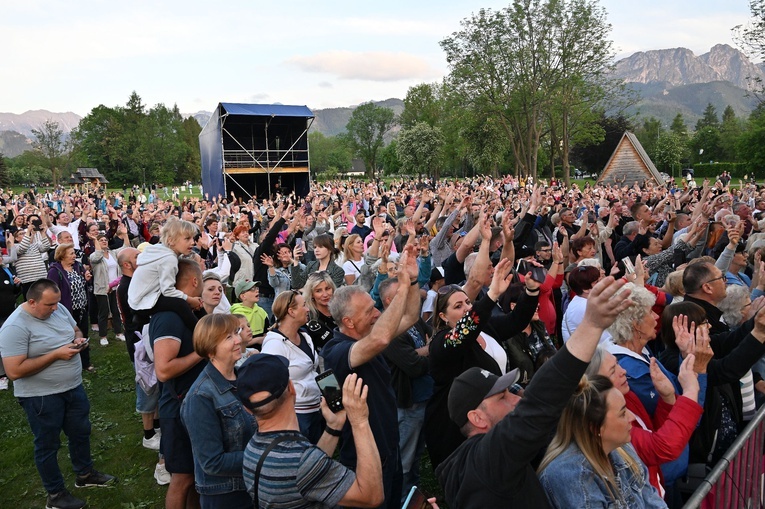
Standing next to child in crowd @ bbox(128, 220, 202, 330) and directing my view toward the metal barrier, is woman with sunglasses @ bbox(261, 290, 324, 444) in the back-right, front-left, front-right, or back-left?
front-left

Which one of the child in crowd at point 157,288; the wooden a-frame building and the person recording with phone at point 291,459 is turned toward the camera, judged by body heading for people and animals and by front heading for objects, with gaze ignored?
the wooden a-frame building

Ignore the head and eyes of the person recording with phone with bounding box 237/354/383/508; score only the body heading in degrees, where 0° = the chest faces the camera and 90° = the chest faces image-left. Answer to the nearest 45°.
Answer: approximately 225°

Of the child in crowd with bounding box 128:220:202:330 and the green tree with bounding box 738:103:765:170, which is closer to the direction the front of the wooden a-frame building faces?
the child in crowd

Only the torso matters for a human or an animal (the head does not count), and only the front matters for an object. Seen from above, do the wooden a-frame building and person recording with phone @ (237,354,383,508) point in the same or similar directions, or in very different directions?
very different directions

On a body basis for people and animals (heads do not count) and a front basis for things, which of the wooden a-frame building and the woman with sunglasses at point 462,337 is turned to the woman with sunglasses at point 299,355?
the wooden a-frame building

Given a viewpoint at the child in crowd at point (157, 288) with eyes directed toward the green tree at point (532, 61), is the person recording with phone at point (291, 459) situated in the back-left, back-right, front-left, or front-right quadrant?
back-right

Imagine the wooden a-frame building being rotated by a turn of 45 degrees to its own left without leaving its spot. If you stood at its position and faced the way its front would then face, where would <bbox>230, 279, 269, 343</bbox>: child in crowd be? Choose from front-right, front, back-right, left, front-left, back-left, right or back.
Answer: front-right

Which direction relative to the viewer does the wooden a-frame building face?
toward the camera

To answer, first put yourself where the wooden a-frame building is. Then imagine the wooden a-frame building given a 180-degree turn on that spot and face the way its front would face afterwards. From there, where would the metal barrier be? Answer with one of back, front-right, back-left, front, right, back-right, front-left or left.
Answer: back

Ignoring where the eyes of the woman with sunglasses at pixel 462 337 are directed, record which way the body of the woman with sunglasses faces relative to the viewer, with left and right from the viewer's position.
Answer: facing the viewer and to the right of the viewer

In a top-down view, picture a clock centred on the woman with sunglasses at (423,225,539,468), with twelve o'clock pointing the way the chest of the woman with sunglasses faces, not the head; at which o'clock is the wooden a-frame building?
The wooden a-frame building is roughly at 8 o'clock from the woman with sunglasses.
